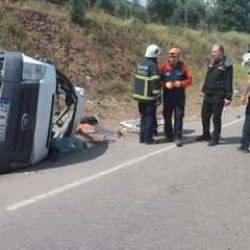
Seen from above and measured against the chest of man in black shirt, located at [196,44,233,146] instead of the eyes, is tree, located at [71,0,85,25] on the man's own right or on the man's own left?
on the man's own right

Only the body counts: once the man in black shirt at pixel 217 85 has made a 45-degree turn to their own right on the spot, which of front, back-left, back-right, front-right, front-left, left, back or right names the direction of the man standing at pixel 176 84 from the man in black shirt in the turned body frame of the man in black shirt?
front

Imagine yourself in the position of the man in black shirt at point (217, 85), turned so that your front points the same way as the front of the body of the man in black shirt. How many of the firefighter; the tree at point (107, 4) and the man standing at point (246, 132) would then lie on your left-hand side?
1

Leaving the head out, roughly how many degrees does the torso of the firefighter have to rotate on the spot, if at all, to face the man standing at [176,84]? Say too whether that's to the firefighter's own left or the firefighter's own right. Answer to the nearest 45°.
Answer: approximately 45° to the firefighter's own right

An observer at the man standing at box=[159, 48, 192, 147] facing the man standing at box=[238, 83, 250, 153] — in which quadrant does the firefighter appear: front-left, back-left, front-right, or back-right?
back-right

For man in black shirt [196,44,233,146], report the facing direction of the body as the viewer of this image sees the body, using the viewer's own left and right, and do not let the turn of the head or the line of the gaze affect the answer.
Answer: facing the viewer and to the left of the viewer

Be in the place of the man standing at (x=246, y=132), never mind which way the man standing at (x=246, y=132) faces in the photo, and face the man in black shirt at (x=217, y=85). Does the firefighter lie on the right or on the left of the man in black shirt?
left

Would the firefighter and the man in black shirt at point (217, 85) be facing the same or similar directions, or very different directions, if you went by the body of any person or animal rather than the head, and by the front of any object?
very different directions

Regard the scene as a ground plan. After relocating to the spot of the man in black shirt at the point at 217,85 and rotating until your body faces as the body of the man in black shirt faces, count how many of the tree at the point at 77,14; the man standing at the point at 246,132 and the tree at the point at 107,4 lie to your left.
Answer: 1

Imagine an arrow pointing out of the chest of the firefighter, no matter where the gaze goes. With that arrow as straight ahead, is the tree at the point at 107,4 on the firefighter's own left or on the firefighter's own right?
on the firefighter's own left

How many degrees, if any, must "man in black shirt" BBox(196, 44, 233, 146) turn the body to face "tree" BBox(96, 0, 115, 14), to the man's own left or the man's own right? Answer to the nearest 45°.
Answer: approximately 135° to the man's own right

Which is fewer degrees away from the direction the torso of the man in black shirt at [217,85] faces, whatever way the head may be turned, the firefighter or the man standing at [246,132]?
the firefighter

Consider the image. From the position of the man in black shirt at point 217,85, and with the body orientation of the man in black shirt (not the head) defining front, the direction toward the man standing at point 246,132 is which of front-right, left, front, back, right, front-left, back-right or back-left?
left
